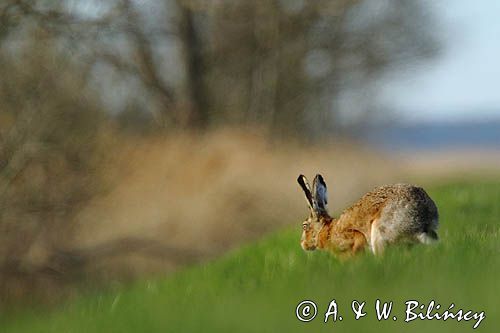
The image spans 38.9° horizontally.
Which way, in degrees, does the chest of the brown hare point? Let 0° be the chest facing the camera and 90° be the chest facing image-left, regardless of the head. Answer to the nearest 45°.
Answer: approximately 90°
